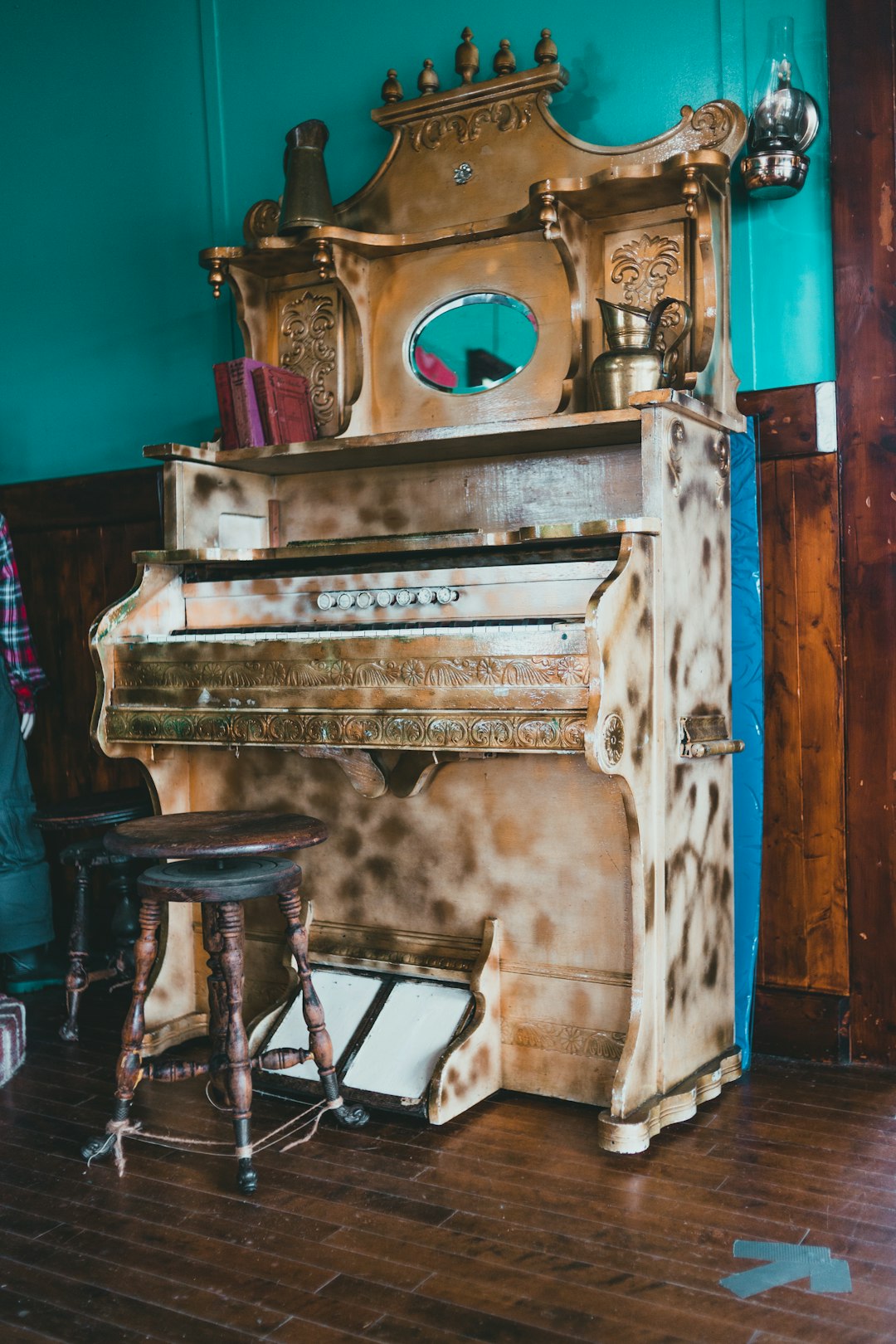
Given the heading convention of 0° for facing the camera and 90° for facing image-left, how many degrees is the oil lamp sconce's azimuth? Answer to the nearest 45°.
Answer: approximately 45°

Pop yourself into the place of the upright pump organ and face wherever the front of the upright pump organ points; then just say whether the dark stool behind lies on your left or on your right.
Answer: on your right

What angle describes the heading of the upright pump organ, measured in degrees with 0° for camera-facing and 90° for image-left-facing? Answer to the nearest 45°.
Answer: approximately 45°
